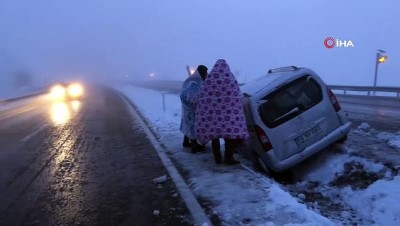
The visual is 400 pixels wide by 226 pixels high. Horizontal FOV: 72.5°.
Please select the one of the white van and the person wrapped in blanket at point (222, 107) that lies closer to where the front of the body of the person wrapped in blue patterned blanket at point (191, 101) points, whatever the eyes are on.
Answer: the white van

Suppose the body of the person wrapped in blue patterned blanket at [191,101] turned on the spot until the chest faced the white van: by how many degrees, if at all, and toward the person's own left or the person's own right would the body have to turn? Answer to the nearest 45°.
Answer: approximately 45° to the person's own right
